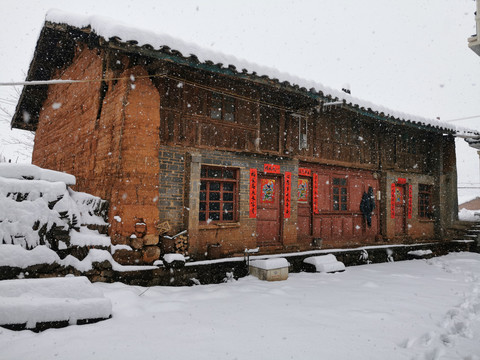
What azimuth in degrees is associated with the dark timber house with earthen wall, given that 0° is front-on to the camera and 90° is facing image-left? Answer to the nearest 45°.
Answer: approximately 315°
